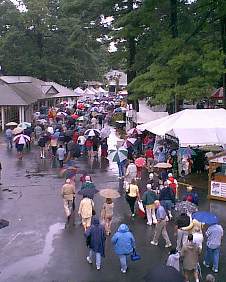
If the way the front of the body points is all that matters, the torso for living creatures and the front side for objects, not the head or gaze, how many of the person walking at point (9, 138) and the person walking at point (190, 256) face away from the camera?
2

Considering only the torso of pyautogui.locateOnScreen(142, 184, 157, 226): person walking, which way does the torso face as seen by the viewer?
away from the camera

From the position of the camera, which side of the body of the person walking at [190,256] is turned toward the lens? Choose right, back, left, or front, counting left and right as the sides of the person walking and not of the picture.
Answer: back

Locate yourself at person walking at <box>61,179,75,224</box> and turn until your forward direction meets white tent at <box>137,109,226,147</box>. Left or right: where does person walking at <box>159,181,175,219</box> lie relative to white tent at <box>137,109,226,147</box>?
right

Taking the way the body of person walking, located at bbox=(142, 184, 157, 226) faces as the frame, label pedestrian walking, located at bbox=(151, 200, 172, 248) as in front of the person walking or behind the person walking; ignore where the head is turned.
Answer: behind

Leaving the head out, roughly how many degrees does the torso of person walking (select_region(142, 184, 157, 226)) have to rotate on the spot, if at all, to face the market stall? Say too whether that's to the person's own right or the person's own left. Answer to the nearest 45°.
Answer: approximately 45° to the person's own right

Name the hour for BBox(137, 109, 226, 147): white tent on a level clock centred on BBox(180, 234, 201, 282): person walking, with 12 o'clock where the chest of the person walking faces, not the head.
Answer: The white tent is roughly at 12 o'clock from the person walking.

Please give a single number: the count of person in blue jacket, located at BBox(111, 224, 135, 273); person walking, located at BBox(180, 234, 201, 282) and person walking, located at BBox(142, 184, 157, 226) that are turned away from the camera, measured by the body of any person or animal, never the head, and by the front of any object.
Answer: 3

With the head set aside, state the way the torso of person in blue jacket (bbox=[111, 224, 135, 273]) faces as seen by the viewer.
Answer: away from the camera

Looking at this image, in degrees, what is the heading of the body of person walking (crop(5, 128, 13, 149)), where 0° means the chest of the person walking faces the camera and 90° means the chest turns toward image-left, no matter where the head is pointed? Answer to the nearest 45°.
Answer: approximately 180°

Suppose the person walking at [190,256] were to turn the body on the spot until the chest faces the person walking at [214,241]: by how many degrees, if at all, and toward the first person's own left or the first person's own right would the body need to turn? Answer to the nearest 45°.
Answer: approximately 45° to the first person's own right

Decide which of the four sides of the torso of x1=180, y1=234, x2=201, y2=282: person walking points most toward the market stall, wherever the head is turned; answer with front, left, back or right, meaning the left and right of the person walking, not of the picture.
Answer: front

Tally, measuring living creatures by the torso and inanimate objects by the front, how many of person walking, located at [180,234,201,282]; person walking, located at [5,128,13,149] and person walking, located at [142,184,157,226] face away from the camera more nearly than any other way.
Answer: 3
